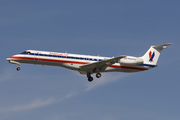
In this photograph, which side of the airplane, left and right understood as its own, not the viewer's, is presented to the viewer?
left
